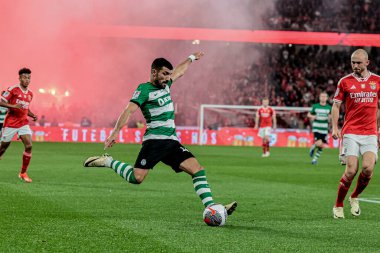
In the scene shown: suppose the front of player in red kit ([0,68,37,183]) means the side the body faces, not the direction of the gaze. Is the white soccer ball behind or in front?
in front

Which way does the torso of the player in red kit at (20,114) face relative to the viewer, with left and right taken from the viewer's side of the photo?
facing the viewer and to the right of the viewer

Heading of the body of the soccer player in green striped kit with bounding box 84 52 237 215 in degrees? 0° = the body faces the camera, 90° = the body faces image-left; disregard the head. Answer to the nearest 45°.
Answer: approximately 315°

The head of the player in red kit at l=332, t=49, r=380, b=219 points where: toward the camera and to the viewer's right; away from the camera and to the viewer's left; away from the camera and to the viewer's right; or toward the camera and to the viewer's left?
toward the camera and to the viewer's left

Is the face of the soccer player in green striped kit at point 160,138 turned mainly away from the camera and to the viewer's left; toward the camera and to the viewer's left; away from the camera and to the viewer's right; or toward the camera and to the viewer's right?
toward the camera and to the viewer's right
